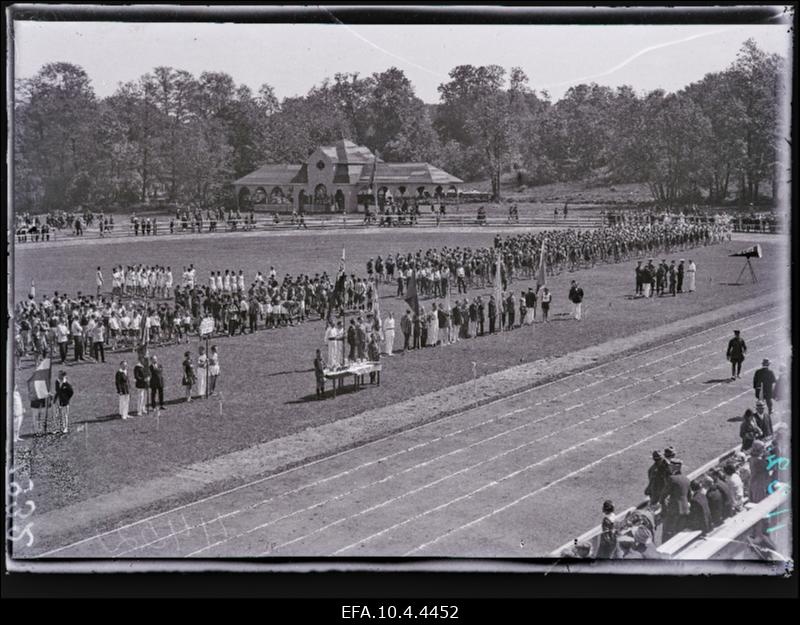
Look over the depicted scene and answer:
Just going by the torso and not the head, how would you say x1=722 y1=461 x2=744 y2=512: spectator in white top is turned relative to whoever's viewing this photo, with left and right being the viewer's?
facing away from the viewer and to the left of the viewer

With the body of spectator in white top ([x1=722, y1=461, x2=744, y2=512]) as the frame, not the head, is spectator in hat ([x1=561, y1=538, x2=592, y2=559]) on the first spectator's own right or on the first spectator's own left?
on the first spectator's own left

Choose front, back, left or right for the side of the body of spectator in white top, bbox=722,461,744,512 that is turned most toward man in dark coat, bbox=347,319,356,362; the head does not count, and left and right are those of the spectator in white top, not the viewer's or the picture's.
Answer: front

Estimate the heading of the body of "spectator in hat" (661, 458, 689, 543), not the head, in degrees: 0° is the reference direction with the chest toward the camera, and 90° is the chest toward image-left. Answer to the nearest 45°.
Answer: approximately 135°

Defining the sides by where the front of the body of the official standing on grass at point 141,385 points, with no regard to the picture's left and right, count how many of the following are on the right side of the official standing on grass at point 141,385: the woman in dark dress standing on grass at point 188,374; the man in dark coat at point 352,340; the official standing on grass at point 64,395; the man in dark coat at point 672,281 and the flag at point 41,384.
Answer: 2

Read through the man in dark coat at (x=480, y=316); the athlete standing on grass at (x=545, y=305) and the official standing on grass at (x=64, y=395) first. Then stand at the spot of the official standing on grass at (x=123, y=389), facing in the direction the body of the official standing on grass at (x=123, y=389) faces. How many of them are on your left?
2

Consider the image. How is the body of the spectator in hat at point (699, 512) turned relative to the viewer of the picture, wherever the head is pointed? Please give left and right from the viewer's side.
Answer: facing away from the viewer and to the left of the viewer
